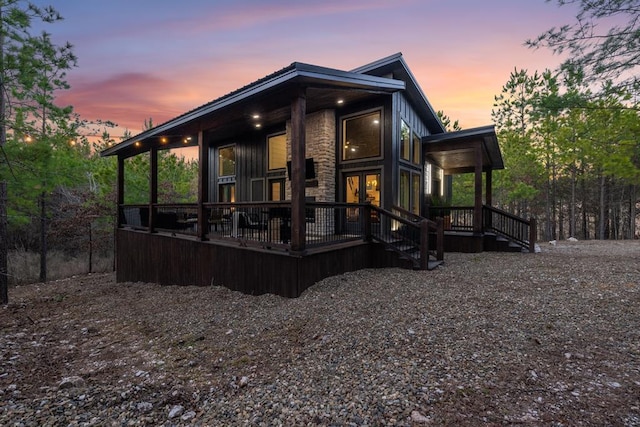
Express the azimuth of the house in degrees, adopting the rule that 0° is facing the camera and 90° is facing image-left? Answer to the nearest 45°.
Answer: approximately 315°

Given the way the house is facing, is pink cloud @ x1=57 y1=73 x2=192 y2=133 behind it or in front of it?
behind
